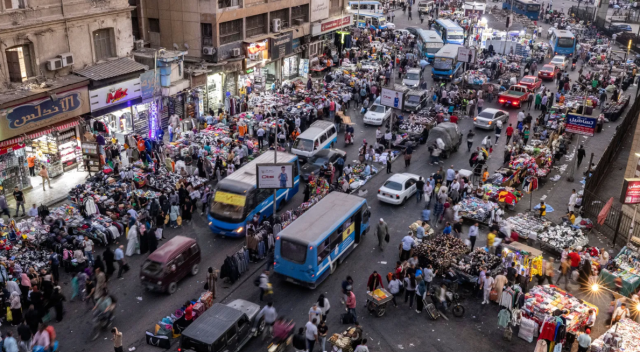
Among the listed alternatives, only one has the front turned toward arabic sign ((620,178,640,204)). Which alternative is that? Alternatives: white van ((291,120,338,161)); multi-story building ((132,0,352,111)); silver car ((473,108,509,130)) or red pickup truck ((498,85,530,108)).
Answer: the multi-story building

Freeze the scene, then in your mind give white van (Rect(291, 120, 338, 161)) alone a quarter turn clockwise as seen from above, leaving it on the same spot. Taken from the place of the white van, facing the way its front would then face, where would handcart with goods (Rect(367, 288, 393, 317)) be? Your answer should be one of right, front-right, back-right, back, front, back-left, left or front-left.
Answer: back-left

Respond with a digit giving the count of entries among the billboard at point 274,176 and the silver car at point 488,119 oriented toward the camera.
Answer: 1

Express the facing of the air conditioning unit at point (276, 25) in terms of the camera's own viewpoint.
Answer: facing the viewer and to the right of the viewer

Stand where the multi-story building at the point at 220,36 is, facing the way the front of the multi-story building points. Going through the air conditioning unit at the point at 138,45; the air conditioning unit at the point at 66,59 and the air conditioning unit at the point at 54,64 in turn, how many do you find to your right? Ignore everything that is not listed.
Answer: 3

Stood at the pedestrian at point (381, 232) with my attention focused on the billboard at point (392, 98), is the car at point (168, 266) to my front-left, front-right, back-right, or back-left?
back-left

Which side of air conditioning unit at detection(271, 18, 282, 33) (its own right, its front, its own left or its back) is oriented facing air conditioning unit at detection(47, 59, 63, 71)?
right

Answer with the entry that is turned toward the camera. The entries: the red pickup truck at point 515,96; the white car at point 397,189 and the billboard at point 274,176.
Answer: the billboard

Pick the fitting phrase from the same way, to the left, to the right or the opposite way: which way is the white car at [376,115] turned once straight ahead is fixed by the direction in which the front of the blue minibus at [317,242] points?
the opposite way

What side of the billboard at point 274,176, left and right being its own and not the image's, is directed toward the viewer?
front

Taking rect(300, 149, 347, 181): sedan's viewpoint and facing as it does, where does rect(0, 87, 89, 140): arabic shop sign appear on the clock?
The arabic shop sign is roughly at 1 o'clock from the sedan.
